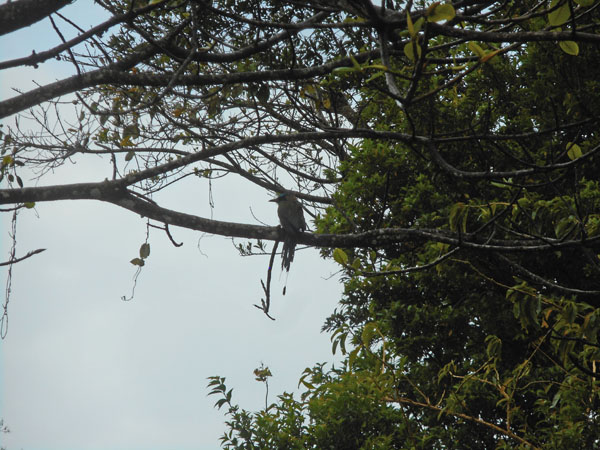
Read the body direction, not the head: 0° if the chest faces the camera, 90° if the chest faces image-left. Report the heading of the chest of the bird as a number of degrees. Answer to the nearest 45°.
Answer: approximately 45°
